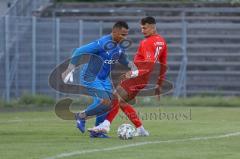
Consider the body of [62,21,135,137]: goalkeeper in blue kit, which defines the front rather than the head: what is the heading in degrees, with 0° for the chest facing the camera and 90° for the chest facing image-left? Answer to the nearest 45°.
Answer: approximately 315°

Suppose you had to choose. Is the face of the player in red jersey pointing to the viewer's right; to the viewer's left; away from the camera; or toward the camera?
to the viewer's left
